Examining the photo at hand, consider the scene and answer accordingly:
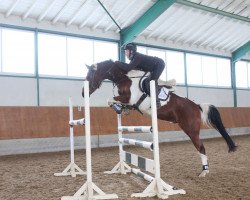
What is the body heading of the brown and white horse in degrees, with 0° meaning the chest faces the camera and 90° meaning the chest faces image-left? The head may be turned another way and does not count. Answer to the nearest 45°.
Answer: approximately 90°
